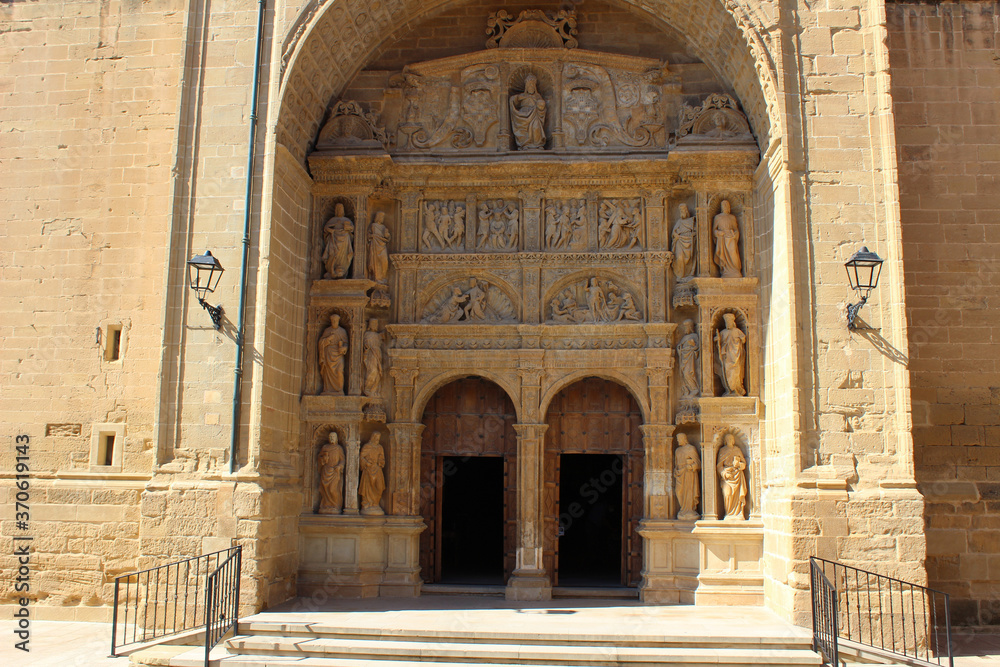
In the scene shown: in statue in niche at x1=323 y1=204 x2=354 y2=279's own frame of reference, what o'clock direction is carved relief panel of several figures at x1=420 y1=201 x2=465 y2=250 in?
carved relief panel of several figures at x1=420 y1=201 x2=465 y2=250 is roughly at 9 o'clock from statue in niche at x1=323 y1=204 x2=354 y2=279.

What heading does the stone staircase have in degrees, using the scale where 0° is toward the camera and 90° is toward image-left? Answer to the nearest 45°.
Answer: approximately 0°

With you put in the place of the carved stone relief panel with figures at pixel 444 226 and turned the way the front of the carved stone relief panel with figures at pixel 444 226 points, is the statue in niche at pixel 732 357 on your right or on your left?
on your left

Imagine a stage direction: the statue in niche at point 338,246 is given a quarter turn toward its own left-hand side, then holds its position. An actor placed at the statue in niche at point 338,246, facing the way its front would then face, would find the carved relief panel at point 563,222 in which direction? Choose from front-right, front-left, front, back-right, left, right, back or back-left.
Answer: front

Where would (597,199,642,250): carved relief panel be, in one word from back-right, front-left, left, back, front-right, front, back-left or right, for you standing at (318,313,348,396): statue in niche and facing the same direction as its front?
left

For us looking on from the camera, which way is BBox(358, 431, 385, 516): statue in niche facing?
facing the viewer and to the right of the viewer

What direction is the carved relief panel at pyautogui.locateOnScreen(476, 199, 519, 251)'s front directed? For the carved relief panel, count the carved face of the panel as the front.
toward the camera

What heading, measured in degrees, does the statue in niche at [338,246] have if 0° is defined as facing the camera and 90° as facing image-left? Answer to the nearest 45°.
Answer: approximately 0°
